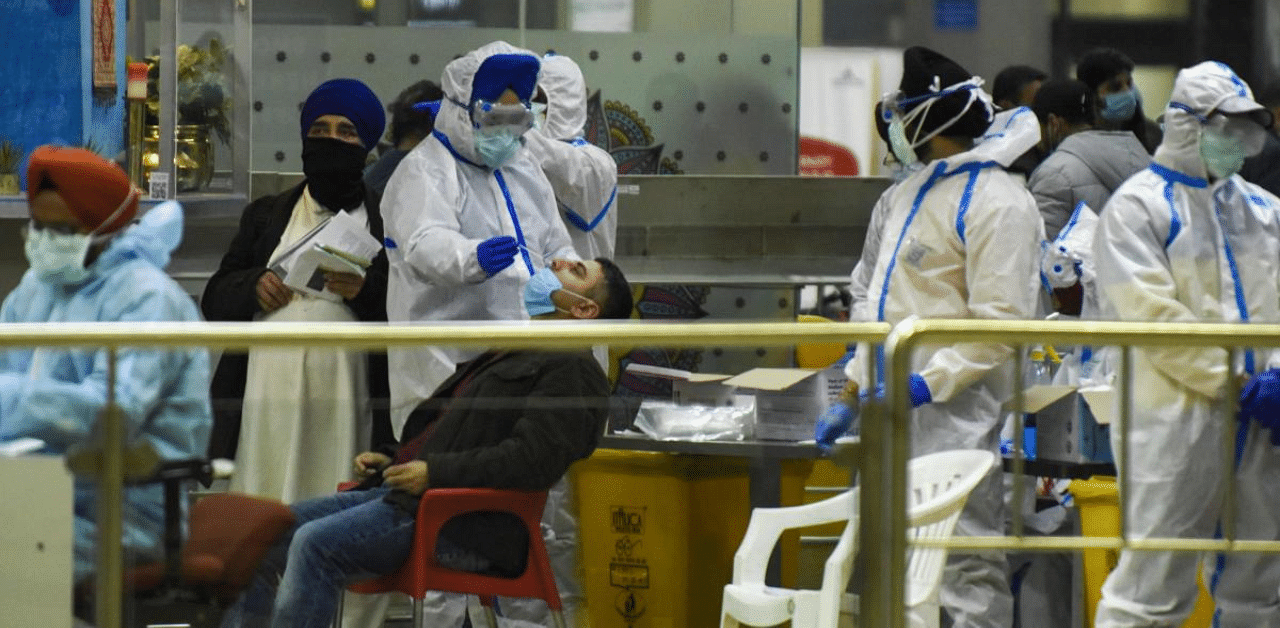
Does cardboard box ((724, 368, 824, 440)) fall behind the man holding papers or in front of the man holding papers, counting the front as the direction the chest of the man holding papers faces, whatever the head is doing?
in front

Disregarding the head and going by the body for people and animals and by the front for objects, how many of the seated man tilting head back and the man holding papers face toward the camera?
1

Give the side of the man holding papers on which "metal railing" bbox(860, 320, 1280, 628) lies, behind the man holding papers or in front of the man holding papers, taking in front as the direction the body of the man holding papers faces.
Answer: in front

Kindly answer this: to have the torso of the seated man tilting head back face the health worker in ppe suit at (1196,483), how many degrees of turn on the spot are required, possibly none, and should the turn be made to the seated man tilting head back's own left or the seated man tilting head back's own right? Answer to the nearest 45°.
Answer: approximately 180°

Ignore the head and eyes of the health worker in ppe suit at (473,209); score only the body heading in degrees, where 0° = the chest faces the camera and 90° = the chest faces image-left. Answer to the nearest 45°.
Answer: approximately 315°

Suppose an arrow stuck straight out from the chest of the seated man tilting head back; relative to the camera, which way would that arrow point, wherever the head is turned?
to the viewer's left

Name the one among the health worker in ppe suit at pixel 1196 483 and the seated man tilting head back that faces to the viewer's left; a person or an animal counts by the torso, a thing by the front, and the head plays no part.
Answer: the seated man tilting head back

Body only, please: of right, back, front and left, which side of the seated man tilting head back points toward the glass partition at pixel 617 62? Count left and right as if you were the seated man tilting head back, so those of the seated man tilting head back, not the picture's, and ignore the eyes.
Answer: right
